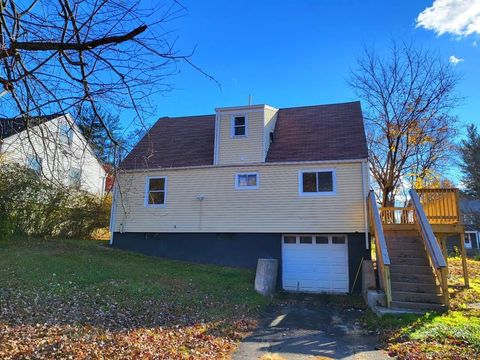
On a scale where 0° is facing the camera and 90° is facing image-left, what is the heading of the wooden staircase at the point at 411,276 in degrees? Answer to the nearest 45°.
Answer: approximately 0°

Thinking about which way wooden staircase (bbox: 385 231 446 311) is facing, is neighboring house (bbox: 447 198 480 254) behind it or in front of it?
behind

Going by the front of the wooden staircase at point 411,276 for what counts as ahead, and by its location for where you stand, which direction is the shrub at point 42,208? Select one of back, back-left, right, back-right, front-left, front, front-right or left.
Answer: right

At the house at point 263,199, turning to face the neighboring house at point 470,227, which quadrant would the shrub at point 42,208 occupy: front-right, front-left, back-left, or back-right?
back-left

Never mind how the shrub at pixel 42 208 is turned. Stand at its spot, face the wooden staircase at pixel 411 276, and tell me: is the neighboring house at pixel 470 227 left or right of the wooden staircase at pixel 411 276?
left
